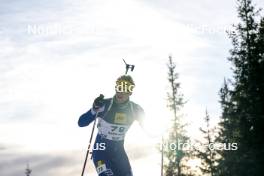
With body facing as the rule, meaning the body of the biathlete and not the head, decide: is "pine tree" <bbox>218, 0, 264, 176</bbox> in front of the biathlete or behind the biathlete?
behind

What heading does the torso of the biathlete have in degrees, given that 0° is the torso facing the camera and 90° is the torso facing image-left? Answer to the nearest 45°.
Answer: approximately 0°

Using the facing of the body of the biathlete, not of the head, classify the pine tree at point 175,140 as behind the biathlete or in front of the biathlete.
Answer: behind
